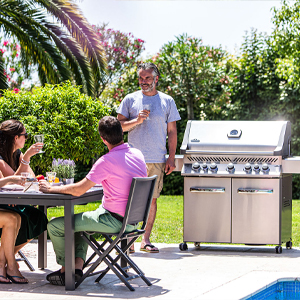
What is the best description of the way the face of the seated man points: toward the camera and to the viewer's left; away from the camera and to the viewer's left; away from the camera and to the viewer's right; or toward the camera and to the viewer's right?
away from the camera and to the viewer's left

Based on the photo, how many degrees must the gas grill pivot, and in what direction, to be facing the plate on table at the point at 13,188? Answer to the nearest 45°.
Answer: approximately 45° to its right

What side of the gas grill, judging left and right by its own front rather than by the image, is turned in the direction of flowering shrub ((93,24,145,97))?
back

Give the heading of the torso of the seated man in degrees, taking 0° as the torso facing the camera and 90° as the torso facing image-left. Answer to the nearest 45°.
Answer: approximately 135°

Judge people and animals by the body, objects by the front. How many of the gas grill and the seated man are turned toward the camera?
1

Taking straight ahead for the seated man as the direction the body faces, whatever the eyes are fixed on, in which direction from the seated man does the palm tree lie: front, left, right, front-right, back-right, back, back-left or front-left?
front-right

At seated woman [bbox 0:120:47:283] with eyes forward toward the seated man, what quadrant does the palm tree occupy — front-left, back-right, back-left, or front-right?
back-left

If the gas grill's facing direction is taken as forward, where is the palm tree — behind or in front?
behind

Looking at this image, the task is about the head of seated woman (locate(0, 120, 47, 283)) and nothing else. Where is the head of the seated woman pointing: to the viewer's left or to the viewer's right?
to the viewer's right

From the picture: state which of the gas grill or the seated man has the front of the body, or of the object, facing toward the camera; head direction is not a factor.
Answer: the gas grill

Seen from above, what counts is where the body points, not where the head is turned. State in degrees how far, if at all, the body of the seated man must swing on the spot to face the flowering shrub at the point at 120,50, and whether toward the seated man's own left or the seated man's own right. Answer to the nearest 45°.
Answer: approximately 45° to the seated man's own right

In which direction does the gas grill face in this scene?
toward the camera

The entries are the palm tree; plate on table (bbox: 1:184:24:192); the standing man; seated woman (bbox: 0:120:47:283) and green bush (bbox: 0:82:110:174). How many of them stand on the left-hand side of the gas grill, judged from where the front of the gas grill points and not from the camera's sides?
0

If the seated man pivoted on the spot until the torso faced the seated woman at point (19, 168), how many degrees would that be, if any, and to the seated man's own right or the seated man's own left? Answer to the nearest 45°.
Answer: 0° — they already face them

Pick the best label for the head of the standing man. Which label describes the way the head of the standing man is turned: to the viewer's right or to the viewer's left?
to the viewer's left

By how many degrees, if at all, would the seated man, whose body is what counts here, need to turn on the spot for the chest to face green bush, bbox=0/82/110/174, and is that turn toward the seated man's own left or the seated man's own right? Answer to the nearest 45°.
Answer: approximately 45° to the seated man's own right
